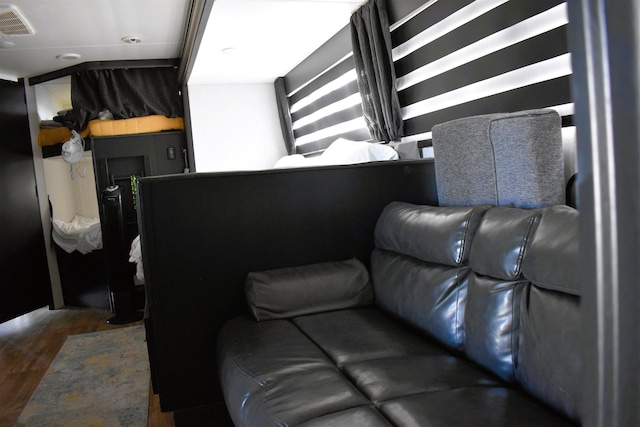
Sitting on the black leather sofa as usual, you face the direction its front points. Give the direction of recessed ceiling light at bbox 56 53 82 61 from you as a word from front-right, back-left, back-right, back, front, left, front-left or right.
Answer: right

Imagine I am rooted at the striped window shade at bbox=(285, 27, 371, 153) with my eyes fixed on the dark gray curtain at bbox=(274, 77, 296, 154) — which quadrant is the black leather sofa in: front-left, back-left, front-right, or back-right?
back-left

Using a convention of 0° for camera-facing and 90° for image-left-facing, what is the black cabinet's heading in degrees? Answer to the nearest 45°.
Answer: approximately 0°

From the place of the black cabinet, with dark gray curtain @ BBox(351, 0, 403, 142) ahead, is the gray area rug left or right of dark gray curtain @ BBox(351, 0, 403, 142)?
right

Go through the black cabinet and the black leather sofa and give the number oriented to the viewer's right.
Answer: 0

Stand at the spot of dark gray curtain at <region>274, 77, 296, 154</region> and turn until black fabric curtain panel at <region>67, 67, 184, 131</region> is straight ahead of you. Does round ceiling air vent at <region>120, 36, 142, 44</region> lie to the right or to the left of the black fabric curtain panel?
left

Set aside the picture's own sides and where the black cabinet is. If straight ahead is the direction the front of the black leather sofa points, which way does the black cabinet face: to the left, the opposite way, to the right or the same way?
to the left

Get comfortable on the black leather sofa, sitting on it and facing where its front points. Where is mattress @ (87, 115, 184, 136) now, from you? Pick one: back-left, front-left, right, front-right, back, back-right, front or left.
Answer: right

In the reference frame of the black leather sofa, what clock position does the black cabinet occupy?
The black cabinet is roughly at 3 o'clock from the black leather sofa.

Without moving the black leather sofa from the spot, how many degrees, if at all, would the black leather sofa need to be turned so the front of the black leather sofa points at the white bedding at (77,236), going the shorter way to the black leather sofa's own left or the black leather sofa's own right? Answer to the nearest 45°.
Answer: approximately 90° to the black leather sofa's own right
